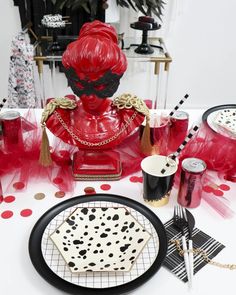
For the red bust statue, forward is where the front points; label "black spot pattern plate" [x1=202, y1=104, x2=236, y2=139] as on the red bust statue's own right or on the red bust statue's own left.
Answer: on the red bust statue's own left

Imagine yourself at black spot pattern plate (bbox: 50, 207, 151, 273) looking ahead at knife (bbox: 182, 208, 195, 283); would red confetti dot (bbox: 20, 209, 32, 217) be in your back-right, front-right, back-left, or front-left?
back-left

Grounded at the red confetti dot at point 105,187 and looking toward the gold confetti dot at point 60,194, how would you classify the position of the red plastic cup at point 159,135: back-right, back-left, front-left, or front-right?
back-right

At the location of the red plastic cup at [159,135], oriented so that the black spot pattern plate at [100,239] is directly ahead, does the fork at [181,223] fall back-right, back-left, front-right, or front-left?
front-left

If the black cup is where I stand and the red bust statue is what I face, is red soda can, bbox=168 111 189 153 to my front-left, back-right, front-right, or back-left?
front-right

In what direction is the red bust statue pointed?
toward the camera
